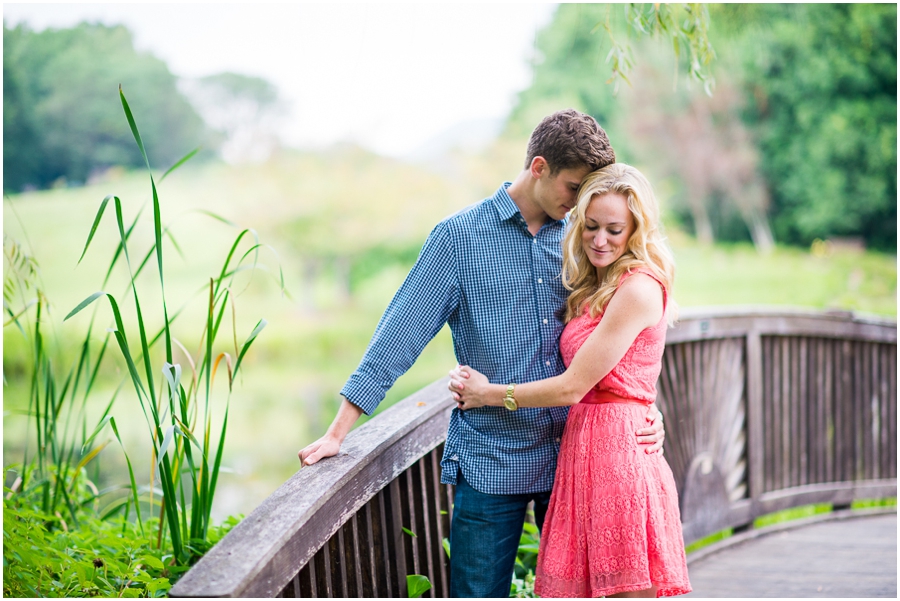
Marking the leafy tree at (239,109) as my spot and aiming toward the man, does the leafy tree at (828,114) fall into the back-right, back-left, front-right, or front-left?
front-left

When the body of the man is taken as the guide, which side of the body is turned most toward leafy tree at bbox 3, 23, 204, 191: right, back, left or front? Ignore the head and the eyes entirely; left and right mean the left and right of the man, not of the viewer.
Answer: back

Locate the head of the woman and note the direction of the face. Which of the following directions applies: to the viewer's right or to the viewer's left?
to the viewer's left

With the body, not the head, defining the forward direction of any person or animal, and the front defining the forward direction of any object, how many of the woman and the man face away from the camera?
0

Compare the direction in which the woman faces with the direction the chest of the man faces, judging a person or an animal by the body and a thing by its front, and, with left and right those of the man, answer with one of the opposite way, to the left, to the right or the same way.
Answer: to the right

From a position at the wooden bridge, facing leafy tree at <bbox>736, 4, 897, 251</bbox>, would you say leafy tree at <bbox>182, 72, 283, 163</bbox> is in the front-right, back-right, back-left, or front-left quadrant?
front-left

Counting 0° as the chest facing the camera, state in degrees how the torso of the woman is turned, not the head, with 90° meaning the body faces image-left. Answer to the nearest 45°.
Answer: approximately 45°
